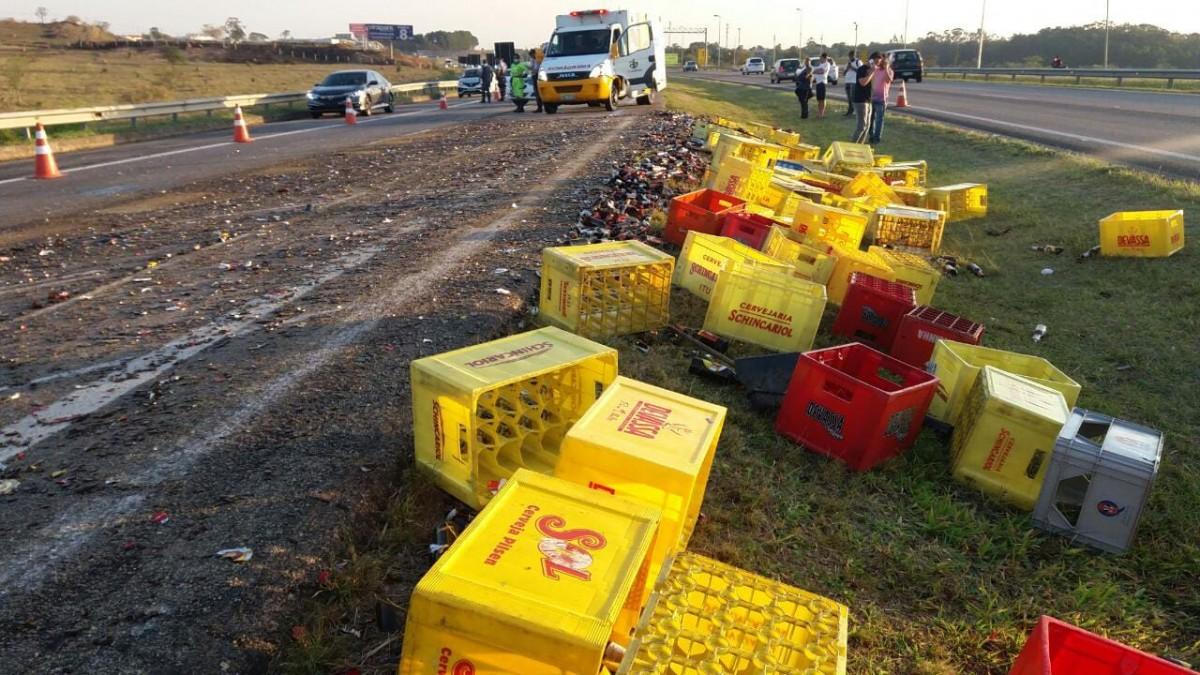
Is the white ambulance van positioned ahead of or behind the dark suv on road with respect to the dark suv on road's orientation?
behind

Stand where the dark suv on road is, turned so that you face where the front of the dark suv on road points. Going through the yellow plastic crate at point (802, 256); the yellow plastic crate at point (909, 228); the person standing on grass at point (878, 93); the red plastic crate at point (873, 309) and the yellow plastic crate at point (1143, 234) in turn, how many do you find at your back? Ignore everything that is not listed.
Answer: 5

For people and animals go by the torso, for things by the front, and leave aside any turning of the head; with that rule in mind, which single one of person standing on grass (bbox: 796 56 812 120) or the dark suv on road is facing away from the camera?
the dark suv on road

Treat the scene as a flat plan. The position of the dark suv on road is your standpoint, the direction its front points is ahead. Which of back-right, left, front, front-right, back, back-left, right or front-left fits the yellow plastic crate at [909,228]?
back

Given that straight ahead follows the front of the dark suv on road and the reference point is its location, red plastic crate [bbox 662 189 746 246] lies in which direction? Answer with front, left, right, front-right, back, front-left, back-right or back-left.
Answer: back

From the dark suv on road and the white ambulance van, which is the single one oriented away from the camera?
the dark suv on road

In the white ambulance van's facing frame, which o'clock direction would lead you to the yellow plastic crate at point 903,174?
The yellow plastic crate is roughly at 10 o'clock from the white ambulance van.

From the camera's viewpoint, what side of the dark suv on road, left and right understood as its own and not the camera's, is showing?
back
